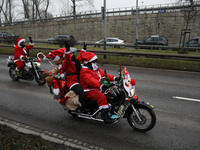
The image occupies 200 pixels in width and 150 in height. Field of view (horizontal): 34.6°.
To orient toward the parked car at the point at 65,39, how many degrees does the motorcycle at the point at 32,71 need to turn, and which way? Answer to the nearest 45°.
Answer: approximately 135° to its left

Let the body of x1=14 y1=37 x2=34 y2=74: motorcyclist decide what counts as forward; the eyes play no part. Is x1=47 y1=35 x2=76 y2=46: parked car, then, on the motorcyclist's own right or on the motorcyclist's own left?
on the motorcyclist's own left

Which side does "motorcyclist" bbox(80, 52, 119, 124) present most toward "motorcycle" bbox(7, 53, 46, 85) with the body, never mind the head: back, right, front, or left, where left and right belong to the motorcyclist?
back

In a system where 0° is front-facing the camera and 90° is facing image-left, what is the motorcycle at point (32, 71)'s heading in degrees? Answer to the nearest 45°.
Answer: approximately 315°

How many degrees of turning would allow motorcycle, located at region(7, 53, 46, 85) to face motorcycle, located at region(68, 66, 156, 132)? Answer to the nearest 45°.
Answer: approximately 45° to its right

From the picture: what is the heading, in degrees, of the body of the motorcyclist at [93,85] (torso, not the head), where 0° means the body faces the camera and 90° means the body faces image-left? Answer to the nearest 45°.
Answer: approximately 315°

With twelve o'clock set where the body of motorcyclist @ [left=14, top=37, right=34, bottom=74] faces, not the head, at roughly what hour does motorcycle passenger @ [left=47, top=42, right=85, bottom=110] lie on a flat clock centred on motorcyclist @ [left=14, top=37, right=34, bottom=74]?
motorcycle passenger @ [left=47, top=42, right=85, bottom=110] is roughly at 1 o'clock from motorcyclist @ [left=14, top=37, right=34, bottom=74].

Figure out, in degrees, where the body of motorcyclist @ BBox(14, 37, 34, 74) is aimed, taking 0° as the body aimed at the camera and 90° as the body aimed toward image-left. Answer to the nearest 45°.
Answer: approximately 315°
